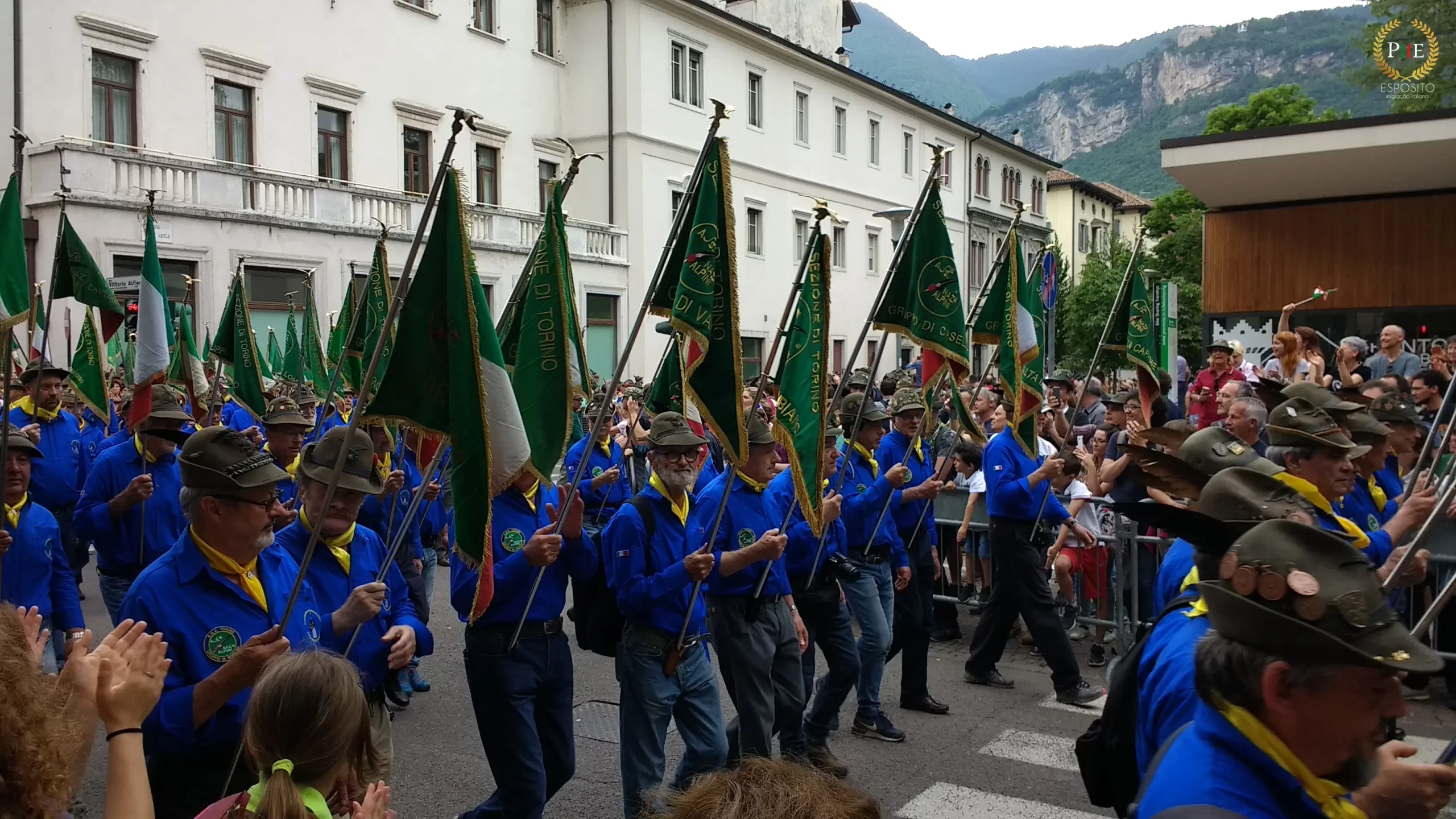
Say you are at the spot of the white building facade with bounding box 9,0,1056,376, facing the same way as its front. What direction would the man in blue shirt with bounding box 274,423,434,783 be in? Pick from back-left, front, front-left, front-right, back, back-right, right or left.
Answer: front-right

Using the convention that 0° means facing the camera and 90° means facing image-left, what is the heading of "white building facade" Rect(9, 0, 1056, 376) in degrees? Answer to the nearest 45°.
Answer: approximately 315°

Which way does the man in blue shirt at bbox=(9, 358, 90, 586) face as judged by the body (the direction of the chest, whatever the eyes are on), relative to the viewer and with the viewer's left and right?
facing the viewer and to the right of the viewer
